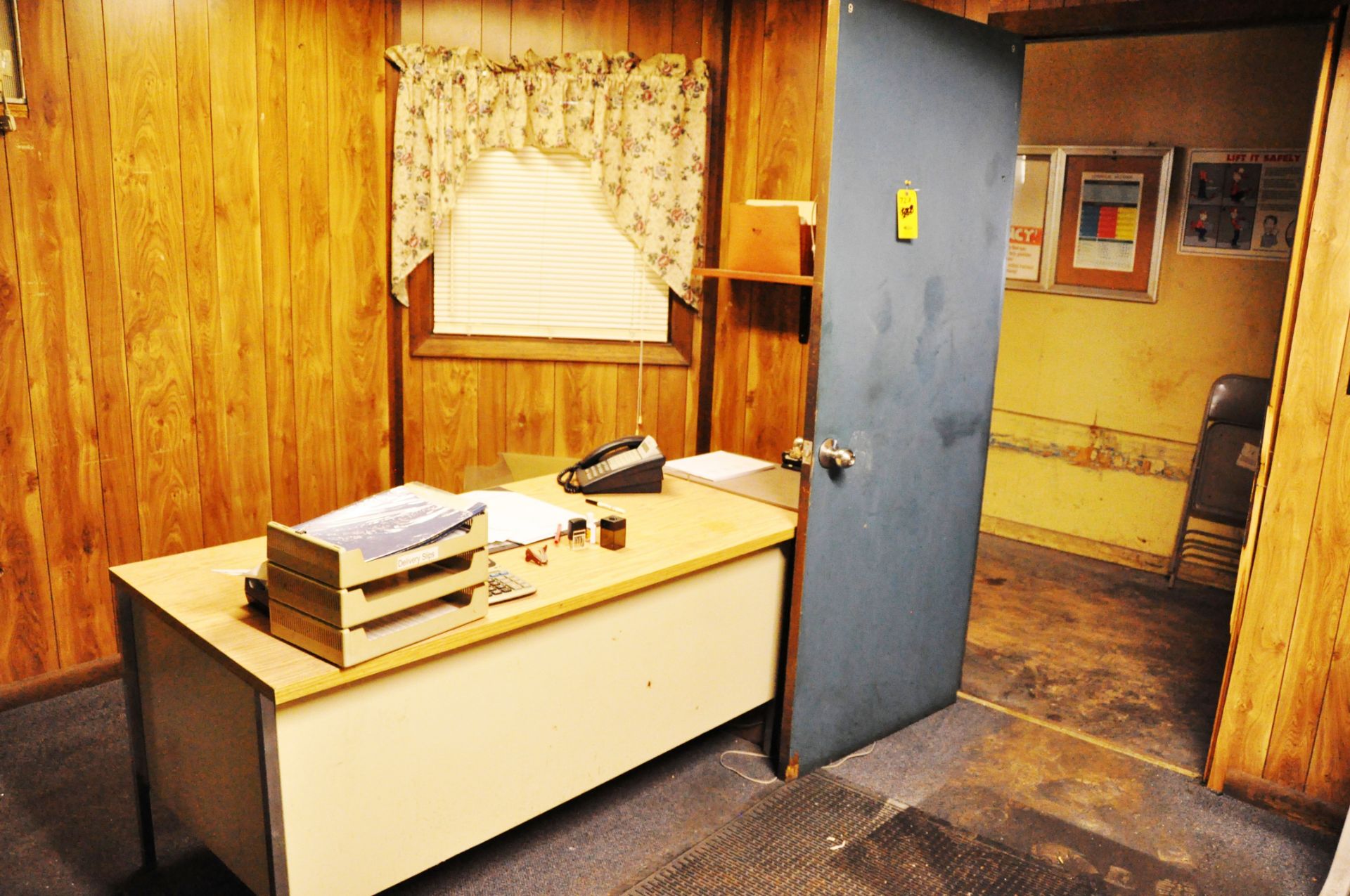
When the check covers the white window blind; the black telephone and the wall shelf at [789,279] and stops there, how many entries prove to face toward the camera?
2

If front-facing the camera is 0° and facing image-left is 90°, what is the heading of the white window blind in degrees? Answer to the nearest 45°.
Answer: approximately 0°

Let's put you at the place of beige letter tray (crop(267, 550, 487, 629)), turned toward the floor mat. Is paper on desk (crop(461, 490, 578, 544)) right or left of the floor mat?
left

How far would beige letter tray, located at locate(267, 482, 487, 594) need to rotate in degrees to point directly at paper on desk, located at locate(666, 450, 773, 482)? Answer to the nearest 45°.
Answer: approximately 90° to its left
